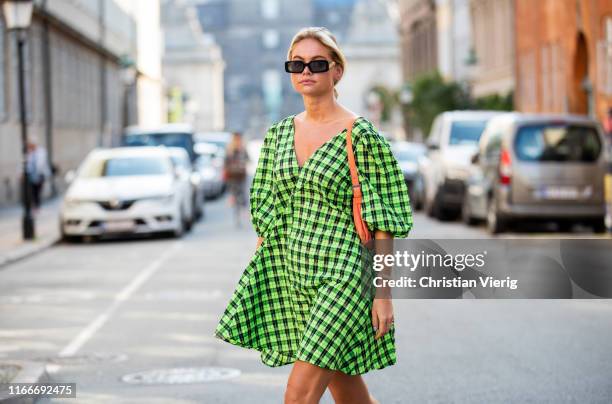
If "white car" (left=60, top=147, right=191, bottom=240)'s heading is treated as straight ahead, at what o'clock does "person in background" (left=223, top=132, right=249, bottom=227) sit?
The person in background is roughly at 7 o'clock from the white car.

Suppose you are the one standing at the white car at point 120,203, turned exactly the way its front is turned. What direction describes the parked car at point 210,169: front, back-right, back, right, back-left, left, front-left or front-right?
back

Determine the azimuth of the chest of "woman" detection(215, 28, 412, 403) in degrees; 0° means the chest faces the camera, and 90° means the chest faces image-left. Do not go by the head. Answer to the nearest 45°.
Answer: approximately 45°

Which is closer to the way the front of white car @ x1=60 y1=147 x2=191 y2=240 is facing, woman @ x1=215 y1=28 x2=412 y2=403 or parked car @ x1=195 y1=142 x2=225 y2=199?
the woman

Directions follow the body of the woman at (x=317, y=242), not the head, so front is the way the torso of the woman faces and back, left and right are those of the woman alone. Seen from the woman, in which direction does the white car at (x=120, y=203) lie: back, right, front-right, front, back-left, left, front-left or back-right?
back-right

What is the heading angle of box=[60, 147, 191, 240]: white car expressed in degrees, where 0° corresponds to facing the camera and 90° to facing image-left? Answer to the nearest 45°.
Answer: approximately 0°

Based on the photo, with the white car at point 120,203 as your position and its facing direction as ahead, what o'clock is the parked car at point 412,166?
The parked car is roughly at 7 o'clock from the white car.

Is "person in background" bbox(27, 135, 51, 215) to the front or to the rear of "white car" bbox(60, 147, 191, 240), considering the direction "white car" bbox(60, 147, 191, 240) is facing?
to the rear

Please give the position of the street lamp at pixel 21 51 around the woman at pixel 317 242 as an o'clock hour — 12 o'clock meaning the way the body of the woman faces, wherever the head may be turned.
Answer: The street lamp is roughly at 4 o'clock from the woman.

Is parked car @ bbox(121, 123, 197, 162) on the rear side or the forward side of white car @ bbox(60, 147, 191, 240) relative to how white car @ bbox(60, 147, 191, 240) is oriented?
on the rear side
